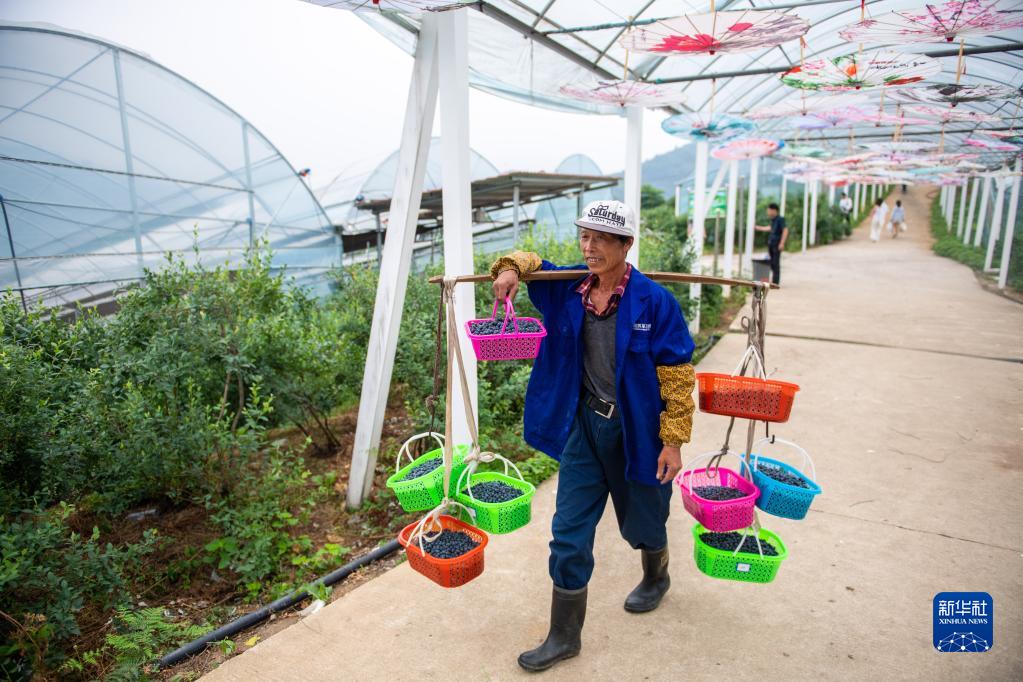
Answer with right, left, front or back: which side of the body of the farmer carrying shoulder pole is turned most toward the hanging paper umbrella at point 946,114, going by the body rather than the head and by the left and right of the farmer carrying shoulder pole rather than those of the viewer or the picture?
back

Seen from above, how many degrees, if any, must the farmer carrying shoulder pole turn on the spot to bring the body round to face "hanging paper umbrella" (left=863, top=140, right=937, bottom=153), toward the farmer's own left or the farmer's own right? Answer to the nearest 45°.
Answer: approximately 180°

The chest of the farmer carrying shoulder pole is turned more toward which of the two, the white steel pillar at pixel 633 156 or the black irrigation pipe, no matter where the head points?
the black irrigation pipe

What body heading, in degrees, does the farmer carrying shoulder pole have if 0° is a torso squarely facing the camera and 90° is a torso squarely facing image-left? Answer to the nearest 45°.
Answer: approximately 45°

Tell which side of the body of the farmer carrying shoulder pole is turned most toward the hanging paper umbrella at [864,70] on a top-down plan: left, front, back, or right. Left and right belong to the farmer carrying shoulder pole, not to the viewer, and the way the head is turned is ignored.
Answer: back

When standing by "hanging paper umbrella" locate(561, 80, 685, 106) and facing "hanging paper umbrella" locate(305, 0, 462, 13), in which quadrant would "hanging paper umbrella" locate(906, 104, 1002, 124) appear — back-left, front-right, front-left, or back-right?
back-left

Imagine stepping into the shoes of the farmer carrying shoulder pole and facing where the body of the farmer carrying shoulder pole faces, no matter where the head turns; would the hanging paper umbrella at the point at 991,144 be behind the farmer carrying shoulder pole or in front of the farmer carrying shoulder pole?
behind

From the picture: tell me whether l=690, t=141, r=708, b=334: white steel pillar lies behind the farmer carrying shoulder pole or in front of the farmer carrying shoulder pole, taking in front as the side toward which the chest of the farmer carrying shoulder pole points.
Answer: behind

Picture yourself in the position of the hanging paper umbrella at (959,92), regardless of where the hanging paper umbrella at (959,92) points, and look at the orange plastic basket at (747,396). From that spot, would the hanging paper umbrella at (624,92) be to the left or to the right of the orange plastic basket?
right

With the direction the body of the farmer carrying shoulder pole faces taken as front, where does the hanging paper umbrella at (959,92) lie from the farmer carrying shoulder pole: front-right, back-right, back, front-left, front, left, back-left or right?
back

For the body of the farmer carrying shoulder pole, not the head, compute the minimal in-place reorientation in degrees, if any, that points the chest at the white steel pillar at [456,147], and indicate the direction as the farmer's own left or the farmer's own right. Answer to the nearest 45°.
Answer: approximately 90° to the farmer's own right

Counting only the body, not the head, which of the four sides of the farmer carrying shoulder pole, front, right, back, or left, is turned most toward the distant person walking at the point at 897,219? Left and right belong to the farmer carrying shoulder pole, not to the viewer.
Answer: back

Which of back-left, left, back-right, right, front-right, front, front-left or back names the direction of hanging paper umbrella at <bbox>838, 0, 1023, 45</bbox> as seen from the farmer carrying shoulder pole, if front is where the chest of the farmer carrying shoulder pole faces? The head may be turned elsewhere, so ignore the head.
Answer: back
